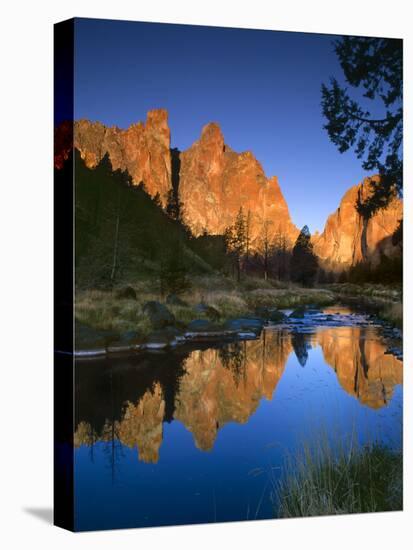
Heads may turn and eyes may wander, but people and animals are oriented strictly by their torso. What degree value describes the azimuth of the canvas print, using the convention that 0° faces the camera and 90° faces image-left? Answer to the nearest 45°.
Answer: approximately 315°
